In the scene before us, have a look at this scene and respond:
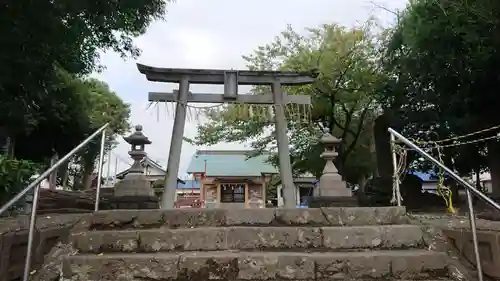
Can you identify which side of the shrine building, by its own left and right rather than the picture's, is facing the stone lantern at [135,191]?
front

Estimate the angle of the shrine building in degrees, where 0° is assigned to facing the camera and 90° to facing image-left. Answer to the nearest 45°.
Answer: approximately 0°

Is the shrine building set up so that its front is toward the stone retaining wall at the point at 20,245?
yes

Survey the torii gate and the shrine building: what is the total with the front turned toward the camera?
2

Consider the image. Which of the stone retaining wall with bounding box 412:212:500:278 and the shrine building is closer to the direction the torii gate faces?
the stone retaining wall

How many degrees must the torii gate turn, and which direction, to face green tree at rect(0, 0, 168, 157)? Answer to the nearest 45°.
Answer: approximately 45° to its right

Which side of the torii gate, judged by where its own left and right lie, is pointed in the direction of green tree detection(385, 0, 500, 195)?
left

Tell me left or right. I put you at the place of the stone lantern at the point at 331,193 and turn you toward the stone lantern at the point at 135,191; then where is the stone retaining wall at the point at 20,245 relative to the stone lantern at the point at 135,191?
left

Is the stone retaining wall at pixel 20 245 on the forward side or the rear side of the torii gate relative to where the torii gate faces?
on the forward side

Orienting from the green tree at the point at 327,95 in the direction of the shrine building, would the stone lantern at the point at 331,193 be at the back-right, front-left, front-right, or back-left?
back-left

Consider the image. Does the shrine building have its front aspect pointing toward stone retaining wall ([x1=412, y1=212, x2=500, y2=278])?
yes
